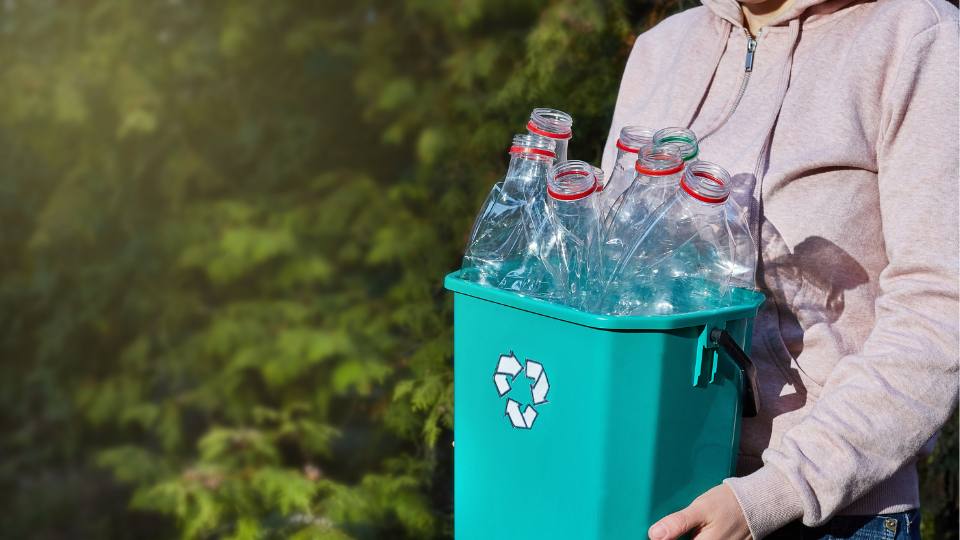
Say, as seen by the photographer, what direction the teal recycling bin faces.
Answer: facing the viewer and to the left of the viewer
